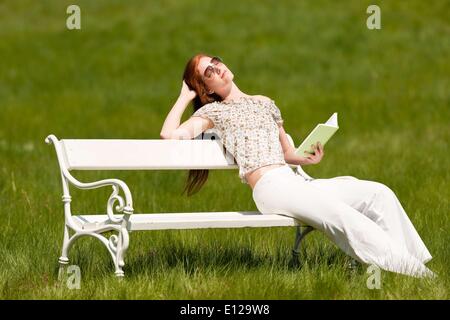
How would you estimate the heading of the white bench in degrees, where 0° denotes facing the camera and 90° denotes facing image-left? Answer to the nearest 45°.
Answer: approximately 315°

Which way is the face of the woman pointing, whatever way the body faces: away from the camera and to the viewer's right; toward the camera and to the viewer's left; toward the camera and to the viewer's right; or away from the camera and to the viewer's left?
toward the camera and to the viewer's right
